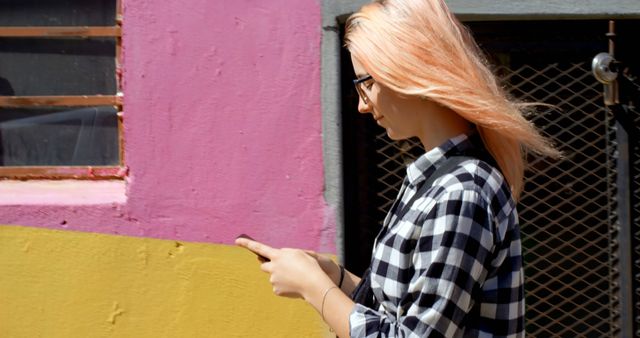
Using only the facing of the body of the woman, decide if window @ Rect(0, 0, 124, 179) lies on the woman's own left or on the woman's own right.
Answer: on the woman's own right

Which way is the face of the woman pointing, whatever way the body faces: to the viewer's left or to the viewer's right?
to the viewer's left

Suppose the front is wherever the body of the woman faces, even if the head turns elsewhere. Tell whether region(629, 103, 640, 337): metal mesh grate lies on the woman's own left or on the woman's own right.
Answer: on the woman's own right

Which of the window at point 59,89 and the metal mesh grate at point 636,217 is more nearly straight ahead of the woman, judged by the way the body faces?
the window

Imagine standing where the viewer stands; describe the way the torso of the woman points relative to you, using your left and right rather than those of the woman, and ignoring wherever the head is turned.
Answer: facing to the left of the viewer
